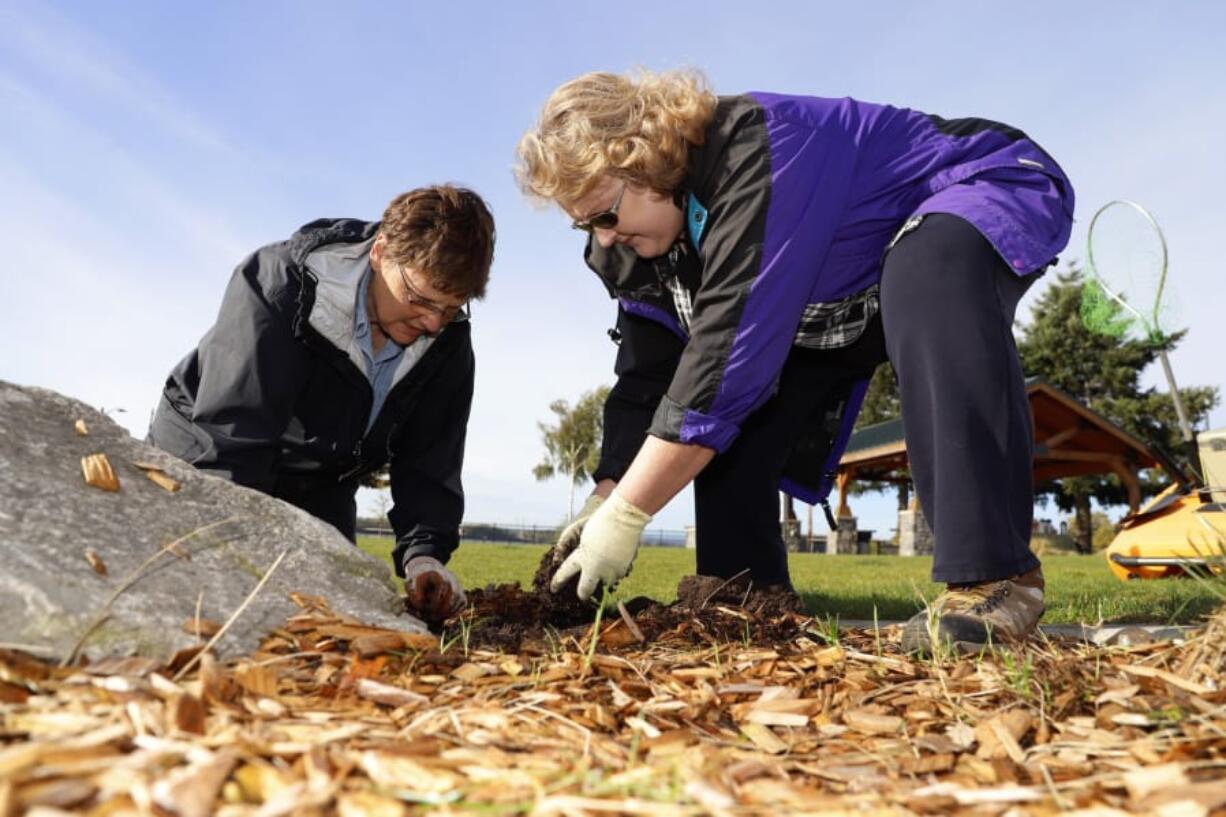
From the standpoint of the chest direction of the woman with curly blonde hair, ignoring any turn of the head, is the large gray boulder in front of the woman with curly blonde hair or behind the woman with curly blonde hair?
in front

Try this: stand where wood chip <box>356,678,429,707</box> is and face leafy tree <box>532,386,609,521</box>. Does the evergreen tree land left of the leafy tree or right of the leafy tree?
right

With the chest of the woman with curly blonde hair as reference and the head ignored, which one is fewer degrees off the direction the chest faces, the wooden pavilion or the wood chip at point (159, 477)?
the wood chip

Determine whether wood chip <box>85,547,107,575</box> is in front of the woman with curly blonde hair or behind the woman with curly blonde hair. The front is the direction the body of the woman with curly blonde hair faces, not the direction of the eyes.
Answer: in front

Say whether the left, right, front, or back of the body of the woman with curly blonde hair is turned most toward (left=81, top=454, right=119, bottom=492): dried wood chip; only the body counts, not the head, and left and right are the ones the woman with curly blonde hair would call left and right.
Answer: front

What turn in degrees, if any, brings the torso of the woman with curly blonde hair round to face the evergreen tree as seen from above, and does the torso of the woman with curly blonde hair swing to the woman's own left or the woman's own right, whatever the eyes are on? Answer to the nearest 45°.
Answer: approximately 135° to the woman's own right

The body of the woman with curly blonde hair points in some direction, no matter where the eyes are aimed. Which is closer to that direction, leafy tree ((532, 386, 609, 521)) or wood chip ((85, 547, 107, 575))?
the wood chip

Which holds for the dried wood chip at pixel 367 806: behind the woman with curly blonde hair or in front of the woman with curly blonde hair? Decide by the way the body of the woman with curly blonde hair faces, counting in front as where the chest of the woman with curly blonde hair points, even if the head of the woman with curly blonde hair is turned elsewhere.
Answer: in front

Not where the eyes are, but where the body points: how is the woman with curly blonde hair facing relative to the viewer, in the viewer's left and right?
facing the viewer and to the left of the viewer

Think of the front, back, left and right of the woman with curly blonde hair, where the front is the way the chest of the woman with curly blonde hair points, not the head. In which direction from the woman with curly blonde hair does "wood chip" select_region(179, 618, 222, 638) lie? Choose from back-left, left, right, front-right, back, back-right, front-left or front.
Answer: front

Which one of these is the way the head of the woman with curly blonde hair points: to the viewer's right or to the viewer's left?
to the viewer's left

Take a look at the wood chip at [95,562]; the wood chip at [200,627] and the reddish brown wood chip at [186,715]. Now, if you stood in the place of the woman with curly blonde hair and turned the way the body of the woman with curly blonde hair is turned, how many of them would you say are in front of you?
3

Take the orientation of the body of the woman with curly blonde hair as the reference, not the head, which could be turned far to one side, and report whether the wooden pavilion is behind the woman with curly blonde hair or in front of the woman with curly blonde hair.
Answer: behind
